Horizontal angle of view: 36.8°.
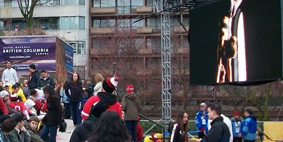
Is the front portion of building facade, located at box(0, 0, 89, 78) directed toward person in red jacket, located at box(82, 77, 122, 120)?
yes

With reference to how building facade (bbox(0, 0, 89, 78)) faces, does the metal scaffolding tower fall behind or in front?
in front

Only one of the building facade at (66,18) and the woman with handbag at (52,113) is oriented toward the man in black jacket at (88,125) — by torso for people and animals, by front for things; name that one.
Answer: the building facade

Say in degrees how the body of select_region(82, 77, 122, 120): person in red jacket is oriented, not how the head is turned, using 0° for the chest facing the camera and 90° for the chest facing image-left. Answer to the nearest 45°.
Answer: approximately 180°

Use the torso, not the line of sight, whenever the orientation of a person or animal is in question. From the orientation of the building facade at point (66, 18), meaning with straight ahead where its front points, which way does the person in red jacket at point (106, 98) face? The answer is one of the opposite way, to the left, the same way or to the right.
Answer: the opposite way

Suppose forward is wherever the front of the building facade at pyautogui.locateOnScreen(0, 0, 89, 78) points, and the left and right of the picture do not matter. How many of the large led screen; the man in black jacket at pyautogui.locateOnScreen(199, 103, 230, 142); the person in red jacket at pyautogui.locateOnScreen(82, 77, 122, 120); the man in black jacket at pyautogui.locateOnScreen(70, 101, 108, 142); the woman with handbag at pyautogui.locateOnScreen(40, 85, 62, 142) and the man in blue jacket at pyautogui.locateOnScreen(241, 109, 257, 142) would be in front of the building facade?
6

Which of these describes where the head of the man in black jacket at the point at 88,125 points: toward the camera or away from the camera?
away from the camera

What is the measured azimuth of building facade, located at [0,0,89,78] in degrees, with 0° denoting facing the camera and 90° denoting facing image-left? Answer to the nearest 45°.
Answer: approximately 0°

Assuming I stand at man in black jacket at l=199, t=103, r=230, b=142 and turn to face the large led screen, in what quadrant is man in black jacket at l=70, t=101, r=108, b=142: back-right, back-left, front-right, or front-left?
back-left

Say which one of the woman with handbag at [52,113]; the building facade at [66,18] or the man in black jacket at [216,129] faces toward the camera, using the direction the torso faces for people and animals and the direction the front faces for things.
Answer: the building facade
